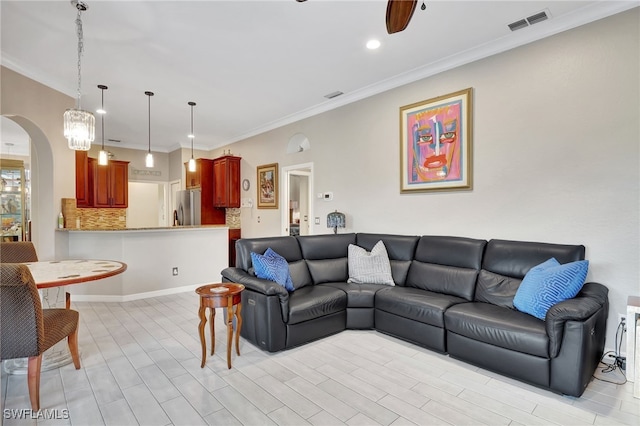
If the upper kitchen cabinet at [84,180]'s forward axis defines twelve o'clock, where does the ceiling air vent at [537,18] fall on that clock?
The ceiling air vent is roughly at 11 o'clock from the upper kitchen cabinet.

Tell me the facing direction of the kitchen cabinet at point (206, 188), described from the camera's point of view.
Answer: facing the viewer and to the left of the viewer

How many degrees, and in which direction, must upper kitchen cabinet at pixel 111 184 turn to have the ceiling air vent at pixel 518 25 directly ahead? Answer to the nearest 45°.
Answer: approximately 45° to its left

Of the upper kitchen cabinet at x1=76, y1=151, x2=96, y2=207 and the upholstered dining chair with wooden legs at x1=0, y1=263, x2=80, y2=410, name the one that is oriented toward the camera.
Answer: the upper kitchen cabinet

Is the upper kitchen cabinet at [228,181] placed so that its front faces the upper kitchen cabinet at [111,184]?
no

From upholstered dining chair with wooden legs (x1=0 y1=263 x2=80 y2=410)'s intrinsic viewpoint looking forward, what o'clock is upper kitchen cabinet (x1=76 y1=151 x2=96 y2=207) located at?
The upper kitchen cabinet is roughly at 11 o'clock from the upholstered dining chair with wooden legs.

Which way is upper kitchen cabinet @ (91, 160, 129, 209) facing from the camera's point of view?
toward the camera

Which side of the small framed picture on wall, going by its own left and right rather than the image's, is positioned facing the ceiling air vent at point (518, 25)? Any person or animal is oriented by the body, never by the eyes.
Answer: left

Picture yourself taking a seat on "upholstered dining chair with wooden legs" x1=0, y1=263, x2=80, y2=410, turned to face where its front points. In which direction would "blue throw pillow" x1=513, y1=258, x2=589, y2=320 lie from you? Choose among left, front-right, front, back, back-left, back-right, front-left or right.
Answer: right

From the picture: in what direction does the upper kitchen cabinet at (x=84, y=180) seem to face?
toward the camera

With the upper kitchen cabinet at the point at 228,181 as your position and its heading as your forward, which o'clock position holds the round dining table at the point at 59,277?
The round dining table is roughly at 11 o'clock from the upper kitchen cabinet.

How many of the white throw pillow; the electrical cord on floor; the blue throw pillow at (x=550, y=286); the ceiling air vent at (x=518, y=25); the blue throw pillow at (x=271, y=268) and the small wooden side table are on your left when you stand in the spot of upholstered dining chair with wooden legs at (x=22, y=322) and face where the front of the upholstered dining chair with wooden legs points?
0

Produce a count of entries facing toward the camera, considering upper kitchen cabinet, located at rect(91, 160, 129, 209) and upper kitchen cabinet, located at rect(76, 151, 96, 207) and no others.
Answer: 2

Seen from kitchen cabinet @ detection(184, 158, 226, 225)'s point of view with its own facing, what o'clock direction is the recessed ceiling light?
The recessed ceiling light is roughly at 10 o'clock from the kitchen cabinet.

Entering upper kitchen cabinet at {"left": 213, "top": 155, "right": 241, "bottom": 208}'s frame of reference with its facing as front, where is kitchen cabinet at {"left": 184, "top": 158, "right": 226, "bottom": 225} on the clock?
The kitchen cabinet is roughly at 3 o'clock from the upper kitchen cabinet.

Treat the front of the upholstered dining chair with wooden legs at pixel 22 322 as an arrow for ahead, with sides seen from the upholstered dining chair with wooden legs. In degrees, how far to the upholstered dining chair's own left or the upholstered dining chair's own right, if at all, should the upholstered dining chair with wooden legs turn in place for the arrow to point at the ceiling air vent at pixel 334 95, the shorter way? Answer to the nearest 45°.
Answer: approximately 45° to the upholstered dining chair's own right

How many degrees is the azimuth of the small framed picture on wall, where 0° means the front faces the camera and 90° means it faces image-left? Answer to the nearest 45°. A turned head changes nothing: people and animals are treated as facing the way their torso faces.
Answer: approximately 45°

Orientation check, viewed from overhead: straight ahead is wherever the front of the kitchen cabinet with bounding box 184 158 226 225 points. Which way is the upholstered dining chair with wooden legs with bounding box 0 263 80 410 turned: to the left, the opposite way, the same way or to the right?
the opposite way

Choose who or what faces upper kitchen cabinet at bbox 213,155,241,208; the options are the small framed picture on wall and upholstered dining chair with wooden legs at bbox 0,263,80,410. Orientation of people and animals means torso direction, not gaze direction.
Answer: the upholstered dining chair with wooden legs

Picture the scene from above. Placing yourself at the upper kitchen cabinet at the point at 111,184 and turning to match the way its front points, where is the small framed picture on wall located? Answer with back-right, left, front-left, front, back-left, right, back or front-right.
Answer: front-left

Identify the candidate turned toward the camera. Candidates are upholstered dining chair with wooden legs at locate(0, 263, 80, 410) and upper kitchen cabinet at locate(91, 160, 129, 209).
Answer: the upper kitchen cabinet

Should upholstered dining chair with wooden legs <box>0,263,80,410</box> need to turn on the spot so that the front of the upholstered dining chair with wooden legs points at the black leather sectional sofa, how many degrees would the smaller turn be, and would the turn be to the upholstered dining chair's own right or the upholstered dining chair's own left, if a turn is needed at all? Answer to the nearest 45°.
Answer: approximately 90° to the upholstered dining chair's own right
